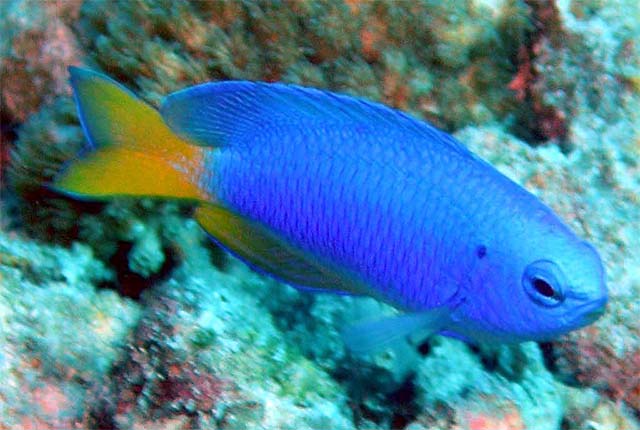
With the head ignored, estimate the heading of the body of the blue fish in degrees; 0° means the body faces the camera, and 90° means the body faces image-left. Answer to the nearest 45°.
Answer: approximately 270°
